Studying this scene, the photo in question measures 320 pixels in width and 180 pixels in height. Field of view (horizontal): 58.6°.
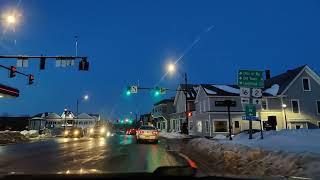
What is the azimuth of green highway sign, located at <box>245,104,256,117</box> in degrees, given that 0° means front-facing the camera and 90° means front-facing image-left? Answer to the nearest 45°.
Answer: approximately 0°

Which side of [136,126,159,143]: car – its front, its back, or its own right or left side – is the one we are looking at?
back

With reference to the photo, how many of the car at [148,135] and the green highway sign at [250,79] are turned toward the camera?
1

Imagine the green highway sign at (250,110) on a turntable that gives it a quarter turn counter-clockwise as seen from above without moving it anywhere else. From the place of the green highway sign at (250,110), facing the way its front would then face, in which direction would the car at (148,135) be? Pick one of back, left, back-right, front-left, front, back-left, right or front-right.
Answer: back-left

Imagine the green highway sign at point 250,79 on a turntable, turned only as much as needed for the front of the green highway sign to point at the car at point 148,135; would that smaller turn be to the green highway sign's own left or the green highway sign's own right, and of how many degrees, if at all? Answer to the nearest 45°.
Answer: approximately 135° to the green highway sign's own right

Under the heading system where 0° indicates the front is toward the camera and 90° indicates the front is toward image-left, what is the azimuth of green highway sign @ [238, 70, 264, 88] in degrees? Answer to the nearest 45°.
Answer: approximately 0°

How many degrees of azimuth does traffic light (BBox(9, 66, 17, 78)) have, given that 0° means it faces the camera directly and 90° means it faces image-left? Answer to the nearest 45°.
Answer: approximately 315°
